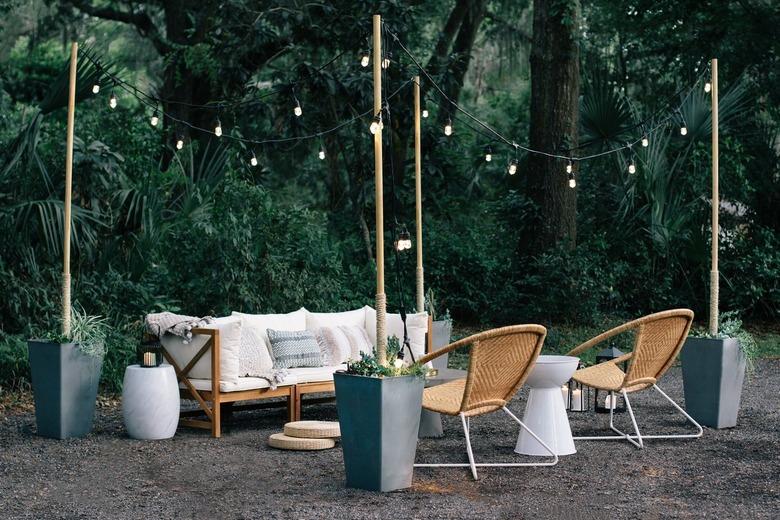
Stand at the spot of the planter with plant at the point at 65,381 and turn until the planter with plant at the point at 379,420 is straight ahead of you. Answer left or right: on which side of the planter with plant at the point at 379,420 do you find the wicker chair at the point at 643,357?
left

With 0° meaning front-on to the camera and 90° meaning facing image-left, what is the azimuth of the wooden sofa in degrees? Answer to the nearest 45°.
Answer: approximately 315°
